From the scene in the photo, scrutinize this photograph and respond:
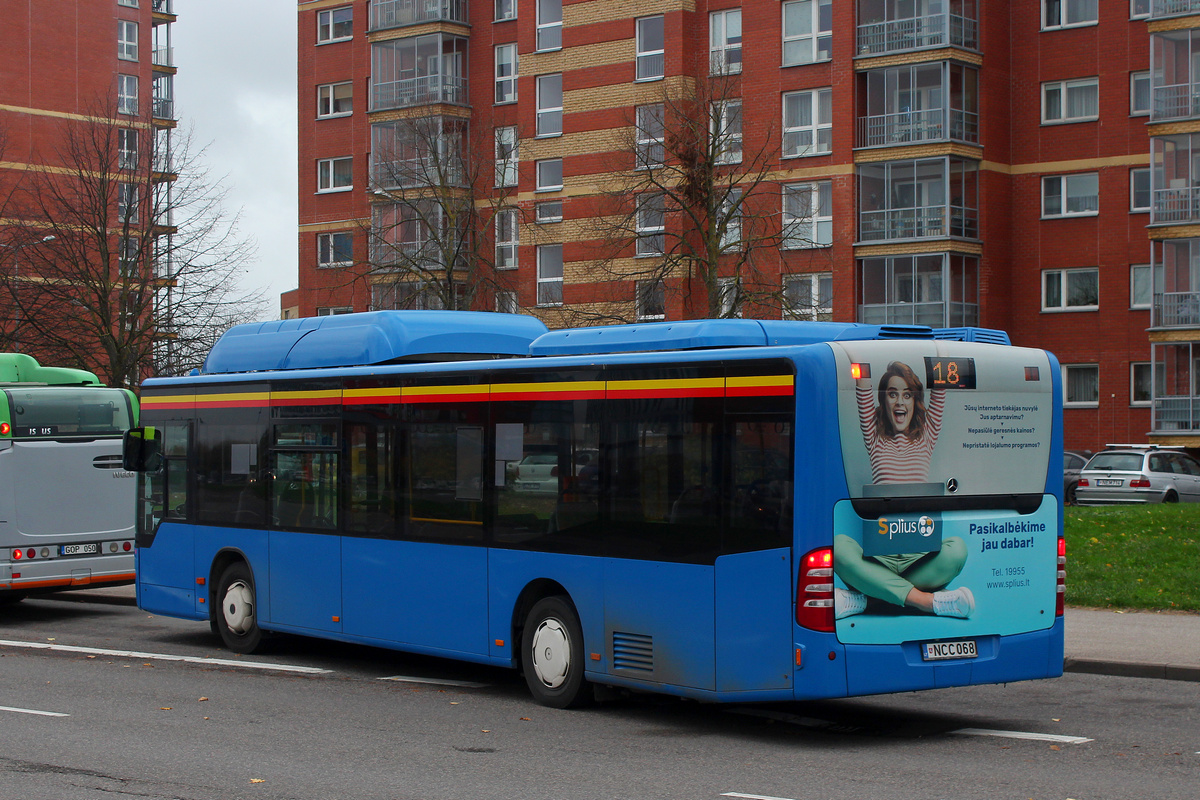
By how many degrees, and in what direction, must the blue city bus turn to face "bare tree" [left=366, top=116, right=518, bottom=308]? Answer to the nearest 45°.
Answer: approximately 45° to its right

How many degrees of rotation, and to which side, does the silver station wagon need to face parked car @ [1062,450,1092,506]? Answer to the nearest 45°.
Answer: approximately 45° to its left

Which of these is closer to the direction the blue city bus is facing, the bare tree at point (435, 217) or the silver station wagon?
the bare tree

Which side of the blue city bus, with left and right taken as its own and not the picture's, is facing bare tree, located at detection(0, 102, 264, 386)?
front

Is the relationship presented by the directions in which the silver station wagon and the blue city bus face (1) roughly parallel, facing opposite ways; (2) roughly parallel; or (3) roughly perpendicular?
roughly perpendicular

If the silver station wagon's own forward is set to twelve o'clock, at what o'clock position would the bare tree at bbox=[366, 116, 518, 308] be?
The bare tree is roughly at 8 o'clock from the silver station wagon.

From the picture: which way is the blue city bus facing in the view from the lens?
facing away from the viewer and to the left of the viewer

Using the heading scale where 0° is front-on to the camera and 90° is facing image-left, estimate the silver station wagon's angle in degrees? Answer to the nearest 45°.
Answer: approximately 225°
